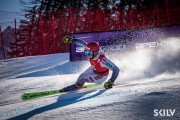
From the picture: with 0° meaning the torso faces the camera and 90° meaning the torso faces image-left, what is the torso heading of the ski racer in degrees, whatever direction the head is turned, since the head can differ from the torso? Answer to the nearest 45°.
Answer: approximately 45°
